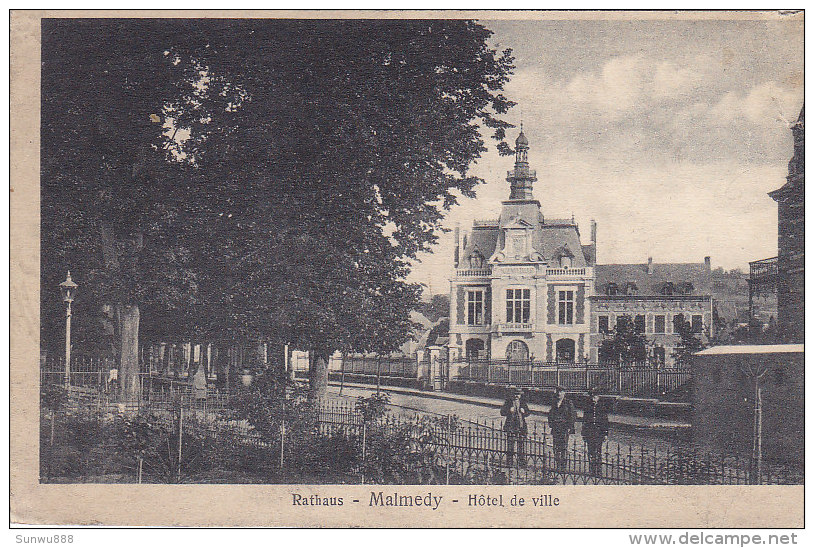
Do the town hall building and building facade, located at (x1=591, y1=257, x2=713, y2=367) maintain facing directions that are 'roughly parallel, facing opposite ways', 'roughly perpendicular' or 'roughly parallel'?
roughly parallel

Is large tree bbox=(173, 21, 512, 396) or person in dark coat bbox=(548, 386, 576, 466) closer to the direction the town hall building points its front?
the person in dark coat

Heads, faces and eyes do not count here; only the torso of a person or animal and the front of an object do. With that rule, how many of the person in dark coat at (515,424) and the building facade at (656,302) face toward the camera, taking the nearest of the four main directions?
2

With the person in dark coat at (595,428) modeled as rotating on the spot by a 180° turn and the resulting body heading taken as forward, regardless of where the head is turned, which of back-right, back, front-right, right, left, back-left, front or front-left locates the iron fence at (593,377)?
front

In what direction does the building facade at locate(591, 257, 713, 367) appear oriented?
toward the camera

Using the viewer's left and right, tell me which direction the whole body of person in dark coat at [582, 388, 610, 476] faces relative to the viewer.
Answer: facing the viewer

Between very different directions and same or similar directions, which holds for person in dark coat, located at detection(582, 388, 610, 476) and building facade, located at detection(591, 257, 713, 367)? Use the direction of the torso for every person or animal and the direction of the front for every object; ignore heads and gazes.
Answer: same or similar directions

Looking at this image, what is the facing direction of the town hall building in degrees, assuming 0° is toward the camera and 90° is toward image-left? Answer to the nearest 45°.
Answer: approximately 0°

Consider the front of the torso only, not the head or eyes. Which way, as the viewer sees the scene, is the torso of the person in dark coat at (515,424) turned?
toward the camera

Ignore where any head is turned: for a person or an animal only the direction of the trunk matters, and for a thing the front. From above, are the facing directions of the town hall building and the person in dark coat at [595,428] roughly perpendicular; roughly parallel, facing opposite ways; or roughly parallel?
roughly parallel

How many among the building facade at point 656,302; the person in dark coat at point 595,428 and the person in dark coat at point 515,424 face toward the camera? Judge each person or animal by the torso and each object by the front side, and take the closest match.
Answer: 3

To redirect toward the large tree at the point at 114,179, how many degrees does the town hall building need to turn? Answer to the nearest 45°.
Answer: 0° — it already faces it
